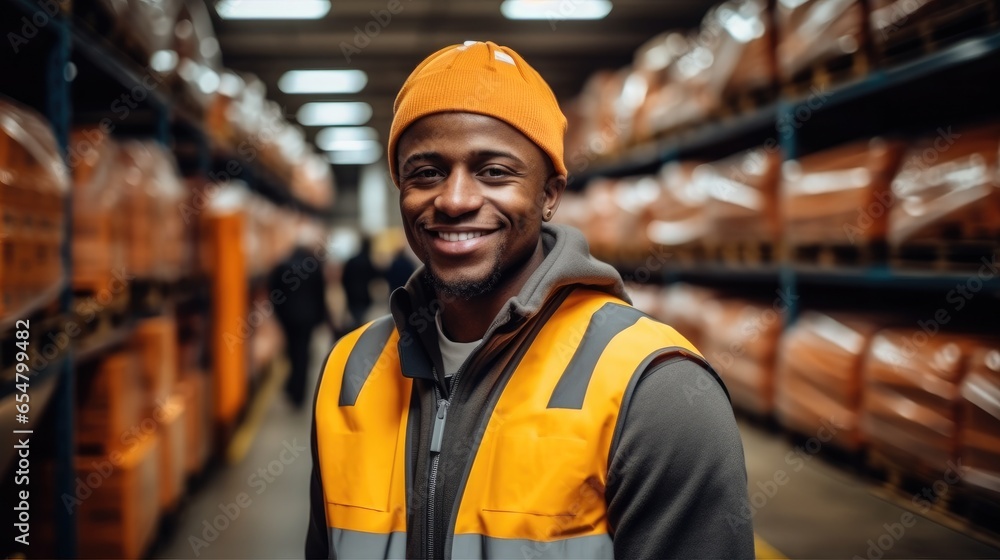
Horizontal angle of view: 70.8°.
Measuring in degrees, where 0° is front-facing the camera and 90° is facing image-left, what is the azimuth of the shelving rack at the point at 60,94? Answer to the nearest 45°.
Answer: approximately 270°

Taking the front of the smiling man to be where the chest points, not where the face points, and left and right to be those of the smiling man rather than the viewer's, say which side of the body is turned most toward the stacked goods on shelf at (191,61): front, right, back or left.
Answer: right

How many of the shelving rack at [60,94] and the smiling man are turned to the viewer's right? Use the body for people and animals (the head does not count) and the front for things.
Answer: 1

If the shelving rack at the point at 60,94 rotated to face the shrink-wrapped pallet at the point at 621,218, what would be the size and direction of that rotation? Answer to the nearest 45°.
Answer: approximately 45° to its left

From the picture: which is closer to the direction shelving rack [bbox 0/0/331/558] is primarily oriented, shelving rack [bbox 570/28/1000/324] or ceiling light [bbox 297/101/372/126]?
the shelving rack

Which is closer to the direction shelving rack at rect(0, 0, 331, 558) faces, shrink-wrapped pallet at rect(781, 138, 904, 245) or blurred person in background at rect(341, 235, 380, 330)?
the shrink-wrapped pallet

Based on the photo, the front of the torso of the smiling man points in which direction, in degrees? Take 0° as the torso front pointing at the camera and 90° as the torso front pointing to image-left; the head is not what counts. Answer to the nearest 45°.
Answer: approximately 45°

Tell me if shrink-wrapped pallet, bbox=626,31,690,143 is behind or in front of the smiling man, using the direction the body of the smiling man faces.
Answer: behind

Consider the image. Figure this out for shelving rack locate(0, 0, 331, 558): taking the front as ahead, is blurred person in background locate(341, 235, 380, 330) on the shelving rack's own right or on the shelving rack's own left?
on the shelving rack's own left

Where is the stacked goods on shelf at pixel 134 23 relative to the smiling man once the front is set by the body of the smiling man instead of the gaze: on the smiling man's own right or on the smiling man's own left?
on the smiling man's own right

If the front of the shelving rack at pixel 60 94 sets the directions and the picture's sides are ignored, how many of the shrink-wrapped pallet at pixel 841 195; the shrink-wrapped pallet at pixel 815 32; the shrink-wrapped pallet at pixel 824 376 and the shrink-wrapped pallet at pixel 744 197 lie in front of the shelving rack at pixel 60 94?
4

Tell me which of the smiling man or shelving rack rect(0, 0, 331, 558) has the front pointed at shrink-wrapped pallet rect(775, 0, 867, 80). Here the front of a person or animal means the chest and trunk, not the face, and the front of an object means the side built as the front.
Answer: the shelving rack

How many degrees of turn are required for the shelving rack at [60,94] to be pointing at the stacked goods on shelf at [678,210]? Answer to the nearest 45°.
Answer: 0° — it already faces it

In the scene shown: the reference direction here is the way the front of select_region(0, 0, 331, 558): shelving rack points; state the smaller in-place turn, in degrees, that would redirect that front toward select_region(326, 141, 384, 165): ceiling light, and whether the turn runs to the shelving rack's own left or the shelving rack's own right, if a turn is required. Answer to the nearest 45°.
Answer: approximately 90° to the shelving rack's own left
